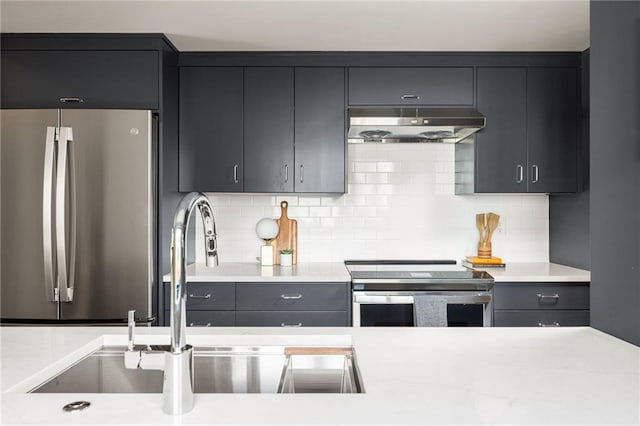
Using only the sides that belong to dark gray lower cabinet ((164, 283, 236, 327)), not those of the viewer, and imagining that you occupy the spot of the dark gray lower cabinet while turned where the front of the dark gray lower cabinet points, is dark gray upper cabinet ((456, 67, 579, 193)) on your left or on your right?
on your left

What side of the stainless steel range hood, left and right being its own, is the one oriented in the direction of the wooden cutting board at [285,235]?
right

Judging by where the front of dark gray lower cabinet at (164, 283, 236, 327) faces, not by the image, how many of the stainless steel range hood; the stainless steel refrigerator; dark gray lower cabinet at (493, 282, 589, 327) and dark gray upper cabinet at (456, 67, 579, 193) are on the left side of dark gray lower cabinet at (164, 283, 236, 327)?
3

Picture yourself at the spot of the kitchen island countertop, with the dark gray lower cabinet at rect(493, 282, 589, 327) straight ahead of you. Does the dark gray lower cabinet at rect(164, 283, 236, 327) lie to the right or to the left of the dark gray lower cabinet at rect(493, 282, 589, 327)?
left

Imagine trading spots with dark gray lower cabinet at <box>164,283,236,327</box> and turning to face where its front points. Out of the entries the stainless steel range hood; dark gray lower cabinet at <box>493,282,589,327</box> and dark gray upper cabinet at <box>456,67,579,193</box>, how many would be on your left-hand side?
3

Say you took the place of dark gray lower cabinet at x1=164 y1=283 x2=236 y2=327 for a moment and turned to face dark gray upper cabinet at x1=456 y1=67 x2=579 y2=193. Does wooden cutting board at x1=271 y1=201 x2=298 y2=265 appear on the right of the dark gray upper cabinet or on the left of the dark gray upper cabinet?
left

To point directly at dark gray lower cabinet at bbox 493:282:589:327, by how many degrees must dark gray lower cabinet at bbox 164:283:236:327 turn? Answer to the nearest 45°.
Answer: approximately 90° to its left

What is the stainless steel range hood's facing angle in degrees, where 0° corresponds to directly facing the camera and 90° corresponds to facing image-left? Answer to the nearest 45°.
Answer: approximately 0°

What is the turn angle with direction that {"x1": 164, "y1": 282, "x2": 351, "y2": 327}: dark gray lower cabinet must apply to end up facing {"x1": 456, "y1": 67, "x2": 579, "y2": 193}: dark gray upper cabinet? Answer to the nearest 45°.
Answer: approximately 90° to its left

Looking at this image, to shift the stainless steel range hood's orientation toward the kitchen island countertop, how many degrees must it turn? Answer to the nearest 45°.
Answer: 0° — it already faces it
